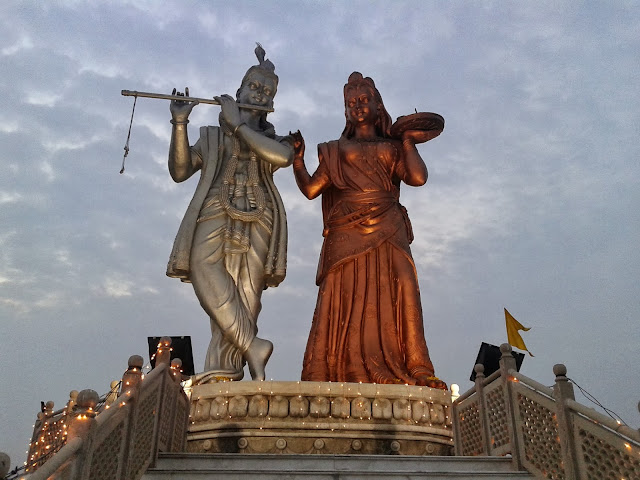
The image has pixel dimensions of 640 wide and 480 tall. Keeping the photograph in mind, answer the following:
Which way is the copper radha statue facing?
toward the camera

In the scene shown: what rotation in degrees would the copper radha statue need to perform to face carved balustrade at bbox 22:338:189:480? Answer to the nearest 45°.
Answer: approximately 45° to its right

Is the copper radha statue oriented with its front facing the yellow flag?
no

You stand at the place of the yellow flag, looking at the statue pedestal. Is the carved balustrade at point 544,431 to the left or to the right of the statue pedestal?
left

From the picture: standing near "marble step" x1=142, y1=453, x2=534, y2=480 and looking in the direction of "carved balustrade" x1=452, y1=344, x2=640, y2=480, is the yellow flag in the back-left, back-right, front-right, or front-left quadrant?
front-left
